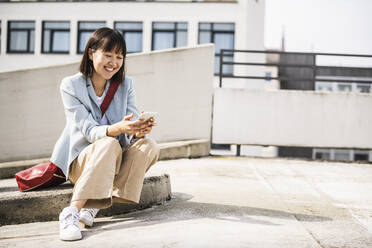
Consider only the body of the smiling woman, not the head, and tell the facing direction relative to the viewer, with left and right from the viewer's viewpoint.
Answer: facing the viewer and to the right of the viewer

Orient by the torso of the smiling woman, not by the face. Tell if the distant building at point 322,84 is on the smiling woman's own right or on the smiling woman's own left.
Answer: on the smiling woman's own left

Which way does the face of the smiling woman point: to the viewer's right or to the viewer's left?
to the viewer's right

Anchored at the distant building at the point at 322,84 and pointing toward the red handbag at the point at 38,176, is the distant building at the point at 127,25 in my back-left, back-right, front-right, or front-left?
front-right

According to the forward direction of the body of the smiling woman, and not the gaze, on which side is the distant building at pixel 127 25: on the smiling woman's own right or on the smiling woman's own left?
on the smiling woman's own left
